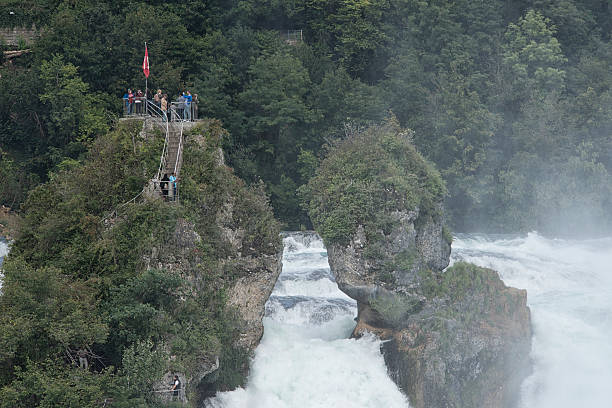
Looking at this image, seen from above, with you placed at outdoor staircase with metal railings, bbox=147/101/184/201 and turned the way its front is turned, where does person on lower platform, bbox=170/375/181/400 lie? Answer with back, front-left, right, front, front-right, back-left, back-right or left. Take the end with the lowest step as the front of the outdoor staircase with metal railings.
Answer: front

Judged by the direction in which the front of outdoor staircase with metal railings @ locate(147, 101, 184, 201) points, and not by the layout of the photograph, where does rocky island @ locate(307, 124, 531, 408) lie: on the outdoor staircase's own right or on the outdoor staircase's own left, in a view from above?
on the outdoor staircase's own left

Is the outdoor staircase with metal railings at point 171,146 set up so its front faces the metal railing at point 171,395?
yes

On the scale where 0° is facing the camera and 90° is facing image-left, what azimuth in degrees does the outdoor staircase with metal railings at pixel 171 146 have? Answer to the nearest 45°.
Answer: approximately 0°

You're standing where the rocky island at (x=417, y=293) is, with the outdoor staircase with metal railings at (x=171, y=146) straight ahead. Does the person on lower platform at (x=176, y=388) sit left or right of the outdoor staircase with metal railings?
left
